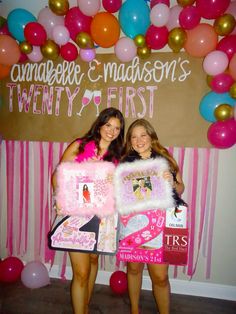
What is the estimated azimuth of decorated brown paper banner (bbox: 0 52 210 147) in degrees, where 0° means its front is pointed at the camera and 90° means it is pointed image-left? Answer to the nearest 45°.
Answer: approximately 0°

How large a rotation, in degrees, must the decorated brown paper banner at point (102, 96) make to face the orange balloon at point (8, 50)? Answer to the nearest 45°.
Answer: approximately 90° to its right

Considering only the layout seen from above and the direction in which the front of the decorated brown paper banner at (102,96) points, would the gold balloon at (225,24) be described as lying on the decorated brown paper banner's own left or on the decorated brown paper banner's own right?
on the decorated brown paper banner's own left

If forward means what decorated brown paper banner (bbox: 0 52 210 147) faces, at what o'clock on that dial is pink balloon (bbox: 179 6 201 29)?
The pink balloon is roughly at 10 o'clock from the decorated brown paper banner.

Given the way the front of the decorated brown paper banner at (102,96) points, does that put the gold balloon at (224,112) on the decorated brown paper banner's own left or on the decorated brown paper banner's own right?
on the decorated brown paper banner's own left

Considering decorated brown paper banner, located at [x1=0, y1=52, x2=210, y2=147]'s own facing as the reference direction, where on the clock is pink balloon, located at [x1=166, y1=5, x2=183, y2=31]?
The pink balloon is roughly at 10 o'clock from the decorated brown paper banner.

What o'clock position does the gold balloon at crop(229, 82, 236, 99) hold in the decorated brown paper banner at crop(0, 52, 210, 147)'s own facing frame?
The gold balloon is roughly at 10 o'clock from the decorated brown paper banner.
